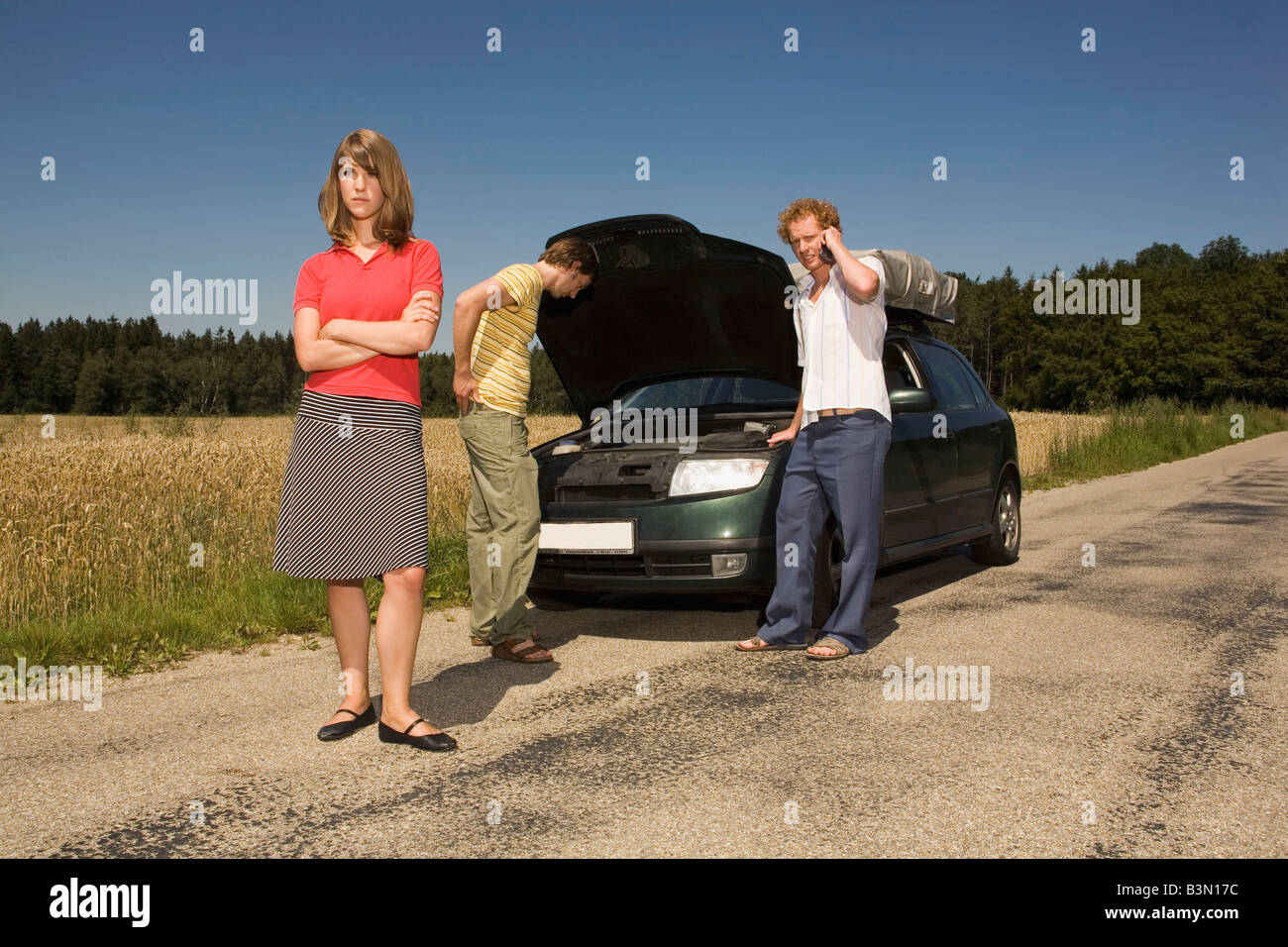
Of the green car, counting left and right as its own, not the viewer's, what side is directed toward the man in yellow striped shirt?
front

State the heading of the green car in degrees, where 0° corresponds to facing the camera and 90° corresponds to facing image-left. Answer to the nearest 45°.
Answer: approximately 45°

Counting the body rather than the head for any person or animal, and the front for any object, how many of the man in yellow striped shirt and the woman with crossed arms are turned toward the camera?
1

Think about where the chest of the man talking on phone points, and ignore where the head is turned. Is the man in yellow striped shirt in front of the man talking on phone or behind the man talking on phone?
in front

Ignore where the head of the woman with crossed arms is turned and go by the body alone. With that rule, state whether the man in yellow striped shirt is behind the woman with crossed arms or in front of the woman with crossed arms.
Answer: behind

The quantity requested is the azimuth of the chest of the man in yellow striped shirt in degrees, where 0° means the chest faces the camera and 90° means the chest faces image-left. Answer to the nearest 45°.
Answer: approximately 270°

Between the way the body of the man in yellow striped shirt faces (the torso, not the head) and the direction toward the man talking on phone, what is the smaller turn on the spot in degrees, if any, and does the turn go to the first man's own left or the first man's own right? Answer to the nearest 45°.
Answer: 0° — they already face them

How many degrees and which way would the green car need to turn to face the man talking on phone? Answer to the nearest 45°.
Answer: approximately 90° to its left

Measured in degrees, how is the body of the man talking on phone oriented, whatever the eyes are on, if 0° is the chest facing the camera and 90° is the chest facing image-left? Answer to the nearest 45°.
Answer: approximately 45°

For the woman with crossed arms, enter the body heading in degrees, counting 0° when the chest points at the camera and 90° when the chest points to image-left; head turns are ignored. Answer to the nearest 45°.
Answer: approximately 0°
